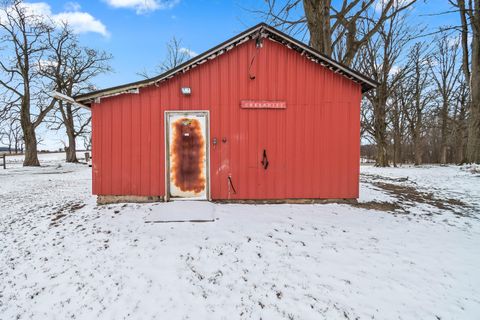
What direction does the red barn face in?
toward the camera

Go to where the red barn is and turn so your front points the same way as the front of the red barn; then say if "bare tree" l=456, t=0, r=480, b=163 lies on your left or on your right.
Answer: on your left
